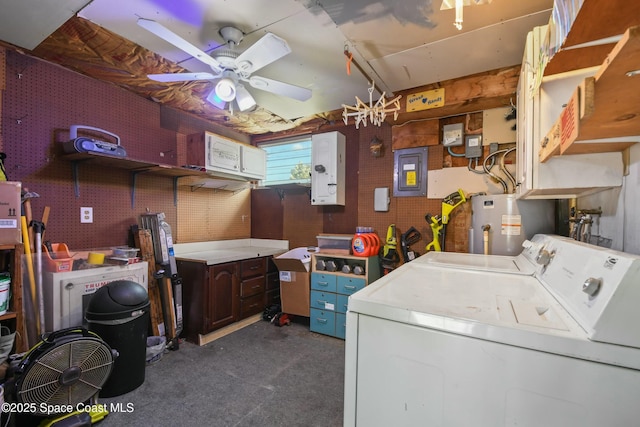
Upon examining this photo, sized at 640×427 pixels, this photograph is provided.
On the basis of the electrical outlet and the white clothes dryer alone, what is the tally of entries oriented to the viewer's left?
1

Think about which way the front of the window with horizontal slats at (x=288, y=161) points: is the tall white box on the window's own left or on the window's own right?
on the window's own left

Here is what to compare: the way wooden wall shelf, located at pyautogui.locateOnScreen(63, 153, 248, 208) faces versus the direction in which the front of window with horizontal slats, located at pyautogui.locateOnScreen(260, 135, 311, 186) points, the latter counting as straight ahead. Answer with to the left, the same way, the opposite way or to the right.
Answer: to the left

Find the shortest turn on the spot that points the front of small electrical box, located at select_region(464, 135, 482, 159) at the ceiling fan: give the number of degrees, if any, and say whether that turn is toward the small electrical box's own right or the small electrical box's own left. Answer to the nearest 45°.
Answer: approximately 45° to the small electrical box's own right

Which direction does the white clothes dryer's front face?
to the viewer's left

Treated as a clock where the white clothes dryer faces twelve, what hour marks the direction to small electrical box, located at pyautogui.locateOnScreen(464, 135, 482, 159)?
The small electrical box is roughly at 3 o'clock from the white clothes dryer.
